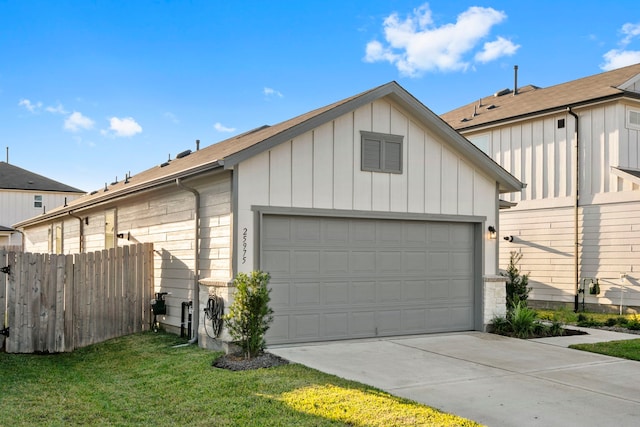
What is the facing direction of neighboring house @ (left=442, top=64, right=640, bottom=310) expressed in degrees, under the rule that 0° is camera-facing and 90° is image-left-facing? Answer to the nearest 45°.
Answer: approximately 315°

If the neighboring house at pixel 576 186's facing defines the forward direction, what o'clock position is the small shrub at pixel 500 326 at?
The small shrub is roughly at 2 o'clock from the neighboring house.

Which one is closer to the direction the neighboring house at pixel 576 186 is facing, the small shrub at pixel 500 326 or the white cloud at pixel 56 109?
the small shrub

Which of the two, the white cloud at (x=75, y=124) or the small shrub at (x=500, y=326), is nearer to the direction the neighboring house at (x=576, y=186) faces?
the small shrub
